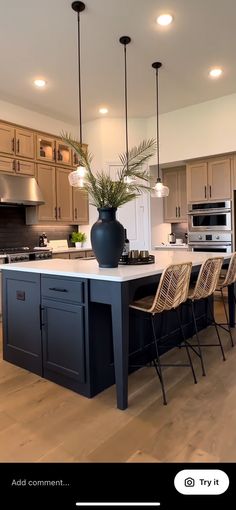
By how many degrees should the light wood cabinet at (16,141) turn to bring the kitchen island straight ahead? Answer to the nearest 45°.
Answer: approximately 45° to its right

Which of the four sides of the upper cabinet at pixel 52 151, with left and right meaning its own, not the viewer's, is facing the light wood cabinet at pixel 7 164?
right

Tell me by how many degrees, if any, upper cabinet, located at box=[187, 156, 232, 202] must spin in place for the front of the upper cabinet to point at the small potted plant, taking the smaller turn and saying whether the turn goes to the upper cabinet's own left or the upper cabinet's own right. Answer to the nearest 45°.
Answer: approximately 45° to the upper cabinet's own right

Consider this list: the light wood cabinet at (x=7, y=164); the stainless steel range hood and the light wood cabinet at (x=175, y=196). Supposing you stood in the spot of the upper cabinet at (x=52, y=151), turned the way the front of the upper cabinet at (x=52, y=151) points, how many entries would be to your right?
2

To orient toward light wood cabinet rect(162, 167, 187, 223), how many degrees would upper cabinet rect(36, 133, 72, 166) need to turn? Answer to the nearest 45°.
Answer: approximately 45° to its left

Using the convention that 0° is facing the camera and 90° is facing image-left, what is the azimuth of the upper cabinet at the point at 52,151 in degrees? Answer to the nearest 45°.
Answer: approximately 315°

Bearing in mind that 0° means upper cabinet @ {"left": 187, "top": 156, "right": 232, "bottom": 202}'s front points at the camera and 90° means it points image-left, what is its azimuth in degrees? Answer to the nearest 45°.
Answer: approximately 45°

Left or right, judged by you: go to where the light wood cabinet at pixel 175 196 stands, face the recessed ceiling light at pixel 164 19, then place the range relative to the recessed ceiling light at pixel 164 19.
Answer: right

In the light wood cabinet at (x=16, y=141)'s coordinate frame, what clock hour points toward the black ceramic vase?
The black ceramic vase is roughly at 1 o'clock from the light wood cabinet.

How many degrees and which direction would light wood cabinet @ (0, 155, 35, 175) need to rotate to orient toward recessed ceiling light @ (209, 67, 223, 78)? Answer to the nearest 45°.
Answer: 0° — it already faces it

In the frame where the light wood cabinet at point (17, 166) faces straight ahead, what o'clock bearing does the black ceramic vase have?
The black ceramic vase is roughly at 1 o'clock from the light wood cabinet.

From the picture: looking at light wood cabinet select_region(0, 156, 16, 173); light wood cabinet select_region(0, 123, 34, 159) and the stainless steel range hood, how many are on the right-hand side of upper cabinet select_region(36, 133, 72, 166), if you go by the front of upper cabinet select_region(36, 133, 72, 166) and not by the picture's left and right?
3
